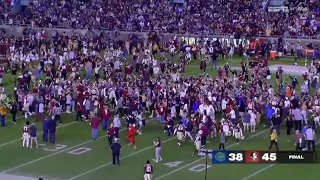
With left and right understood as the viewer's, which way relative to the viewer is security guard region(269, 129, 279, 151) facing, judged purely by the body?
facing away from the viewer

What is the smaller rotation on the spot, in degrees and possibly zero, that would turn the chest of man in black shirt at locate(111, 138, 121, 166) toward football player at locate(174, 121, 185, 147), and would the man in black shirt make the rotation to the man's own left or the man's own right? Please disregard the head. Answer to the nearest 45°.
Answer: approximately 45° to the man's own right

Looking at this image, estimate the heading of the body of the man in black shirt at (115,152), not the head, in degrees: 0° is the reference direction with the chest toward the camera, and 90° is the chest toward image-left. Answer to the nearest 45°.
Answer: approximately 180°

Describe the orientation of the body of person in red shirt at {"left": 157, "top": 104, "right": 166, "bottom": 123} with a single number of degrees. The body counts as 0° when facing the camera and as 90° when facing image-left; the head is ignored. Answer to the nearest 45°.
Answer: approximately 180°

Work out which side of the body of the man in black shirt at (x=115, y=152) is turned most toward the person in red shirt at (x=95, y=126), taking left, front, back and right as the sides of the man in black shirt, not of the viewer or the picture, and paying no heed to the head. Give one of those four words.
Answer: front

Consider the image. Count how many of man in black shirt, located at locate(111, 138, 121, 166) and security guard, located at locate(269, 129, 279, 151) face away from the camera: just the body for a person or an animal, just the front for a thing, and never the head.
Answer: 2

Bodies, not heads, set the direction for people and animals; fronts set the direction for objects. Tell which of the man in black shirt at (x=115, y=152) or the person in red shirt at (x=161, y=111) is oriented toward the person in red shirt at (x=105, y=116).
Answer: the man in black shirt
